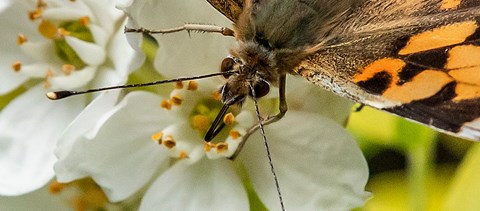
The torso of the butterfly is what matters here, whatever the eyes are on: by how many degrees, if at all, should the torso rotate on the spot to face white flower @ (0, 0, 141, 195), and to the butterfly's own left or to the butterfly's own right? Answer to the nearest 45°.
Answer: approximately 45° to the butterfly's own right

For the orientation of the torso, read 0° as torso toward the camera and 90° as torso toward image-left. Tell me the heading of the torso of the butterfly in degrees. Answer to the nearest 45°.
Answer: approximately 45°
